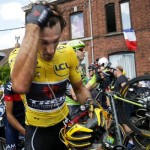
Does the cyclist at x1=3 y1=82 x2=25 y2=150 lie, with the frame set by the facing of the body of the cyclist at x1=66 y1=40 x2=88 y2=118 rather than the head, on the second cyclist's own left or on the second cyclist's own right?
on the second cyclist's own right

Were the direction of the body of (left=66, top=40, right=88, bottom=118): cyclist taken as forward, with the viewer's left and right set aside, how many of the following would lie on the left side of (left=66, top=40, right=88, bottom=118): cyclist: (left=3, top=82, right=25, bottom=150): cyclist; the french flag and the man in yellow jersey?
1

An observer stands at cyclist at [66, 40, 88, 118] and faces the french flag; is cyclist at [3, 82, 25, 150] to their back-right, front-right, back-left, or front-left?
back-left

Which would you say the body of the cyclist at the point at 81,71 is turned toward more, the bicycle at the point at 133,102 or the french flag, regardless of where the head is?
the bicycle

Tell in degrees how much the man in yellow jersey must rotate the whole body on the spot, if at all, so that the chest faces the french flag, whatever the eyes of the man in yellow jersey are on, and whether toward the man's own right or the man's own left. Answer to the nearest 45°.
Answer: approximately 180°

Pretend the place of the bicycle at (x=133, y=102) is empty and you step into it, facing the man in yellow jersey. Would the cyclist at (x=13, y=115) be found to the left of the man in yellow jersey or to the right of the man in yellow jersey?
right

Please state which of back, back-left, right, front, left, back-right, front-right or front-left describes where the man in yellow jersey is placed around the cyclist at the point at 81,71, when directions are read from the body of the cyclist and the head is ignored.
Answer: right

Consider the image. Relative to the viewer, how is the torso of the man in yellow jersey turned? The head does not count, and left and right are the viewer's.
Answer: facing the viewer

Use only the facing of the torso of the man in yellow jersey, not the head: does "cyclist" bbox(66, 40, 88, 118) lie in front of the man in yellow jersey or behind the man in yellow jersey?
behind
